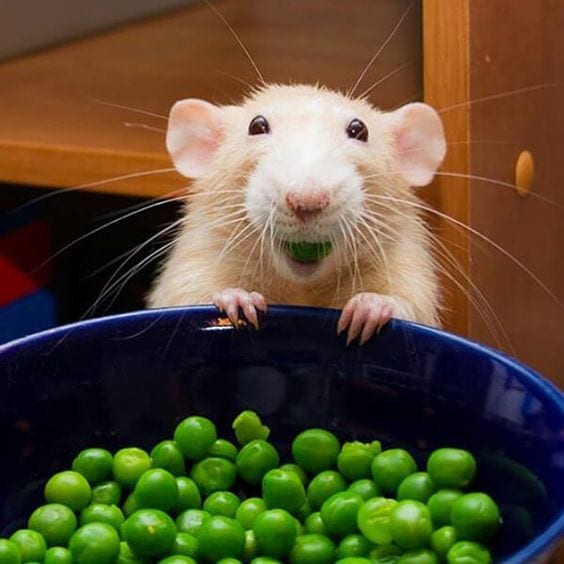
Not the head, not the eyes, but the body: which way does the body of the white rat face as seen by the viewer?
toward the camera
